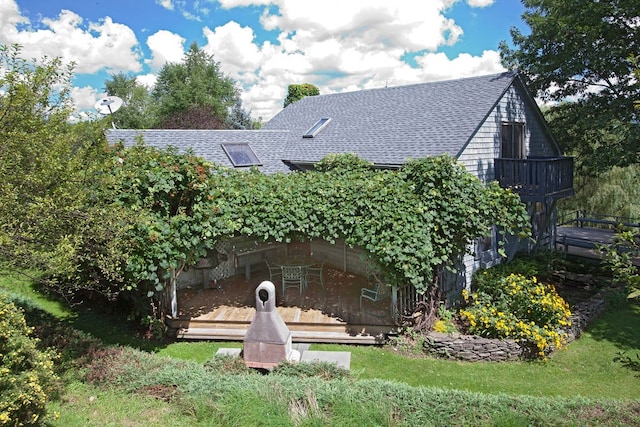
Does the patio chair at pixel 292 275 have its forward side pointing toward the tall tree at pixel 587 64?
no

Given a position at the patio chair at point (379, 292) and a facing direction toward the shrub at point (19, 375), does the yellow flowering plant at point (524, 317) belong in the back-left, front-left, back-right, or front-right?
back-left

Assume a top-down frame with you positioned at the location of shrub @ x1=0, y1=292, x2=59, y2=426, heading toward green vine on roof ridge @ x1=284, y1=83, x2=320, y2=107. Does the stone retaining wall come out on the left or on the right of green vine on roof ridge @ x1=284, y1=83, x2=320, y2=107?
right

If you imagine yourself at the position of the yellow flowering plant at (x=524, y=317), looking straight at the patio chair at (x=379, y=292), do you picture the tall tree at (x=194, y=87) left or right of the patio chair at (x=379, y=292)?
right

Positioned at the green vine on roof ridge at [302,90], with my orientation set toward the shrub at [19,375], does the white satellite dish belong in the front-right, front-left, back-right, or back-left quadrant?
front-right

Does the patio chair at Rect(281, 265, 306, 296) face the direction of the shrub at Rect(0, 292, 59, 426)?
no
